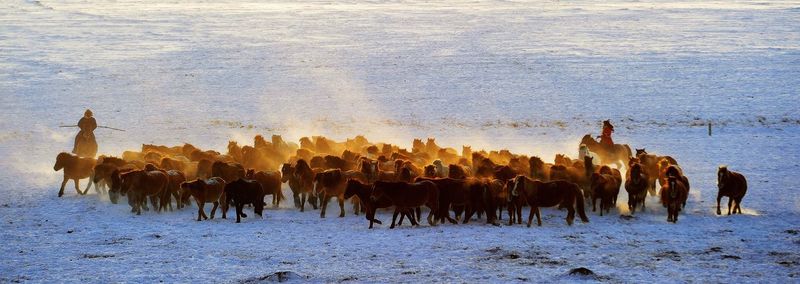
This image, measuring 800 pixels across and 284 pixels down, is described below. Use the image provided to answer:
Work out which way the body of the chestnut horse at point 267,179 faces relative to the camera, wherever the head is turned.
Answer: to the viewer's left

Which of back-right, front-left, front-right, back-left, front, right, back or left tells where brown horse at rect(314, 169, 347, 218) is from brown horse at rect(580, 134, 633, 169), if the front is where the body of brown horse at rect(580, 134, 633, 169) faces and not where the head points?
front-left

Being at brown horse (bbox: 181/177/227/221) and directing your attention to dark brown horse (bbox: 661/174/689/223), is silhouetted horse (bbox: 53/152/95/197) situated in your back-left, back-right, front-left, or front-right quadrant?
back-left

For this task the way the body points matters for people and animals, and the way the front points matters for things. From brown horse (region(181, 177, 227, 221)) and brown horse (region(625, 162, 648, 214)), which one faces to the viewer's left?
brown horse (region(181, 177, 227, 221))

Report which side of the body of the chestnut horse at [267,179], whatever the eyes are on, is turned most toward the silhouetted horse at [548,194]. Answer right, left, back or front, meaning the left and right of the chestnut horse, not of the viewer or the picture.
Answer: back

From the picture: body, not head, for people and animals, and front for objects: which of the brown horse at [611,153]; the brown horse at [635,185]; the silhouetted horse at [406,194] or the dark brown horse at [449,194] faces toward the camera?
the brown horse at [635,185]

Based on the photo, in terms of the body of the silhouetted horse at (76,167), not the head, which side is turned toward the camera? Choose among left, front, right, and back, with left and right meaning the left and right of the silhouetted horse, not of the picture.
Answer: left

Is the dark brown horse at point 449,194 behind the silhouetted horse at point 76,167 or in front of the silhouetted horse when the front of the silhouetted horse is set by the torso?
behind

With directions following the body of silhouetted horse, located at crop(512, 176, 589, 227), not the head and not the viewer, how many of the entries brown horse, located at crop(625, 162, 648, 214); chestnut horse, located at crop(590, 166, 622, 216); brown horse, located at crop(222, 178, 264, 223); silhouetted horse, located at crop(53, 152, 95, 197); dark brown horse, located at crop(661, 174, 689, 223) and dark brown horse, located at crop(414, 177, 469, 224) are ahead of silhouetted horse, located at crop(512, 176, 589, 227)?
3

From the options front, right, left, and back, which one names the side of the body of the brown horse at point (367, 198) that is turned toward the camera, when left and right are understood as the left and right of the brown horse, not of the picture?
left

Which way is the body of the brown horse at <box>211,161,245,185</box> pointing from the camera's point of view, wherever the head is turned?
to the viewer's left

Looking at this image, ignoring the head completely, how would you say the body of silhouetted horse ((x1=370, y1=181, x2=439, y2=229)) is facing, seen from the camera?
to the viewer's left

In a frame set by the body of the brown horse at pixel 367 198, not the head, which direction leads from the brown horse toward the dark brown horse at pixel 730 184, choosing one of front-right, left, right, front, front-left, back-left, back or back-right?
back

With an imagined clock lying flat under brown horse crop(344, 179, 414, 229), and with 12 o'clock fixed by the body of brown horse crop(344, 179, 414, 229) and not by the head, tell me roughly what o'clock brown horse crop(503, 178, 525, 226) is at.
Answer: brown horse crop(503, 178, 525, 226) is roughly at 6 o'clock from brown horse crop(344, 179, 414, 229).

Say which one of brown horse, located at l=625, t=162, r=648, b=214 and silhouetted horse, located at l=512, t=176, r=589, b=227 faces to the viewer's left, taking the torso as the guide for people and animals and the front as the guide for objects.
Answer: the silhouetted horse

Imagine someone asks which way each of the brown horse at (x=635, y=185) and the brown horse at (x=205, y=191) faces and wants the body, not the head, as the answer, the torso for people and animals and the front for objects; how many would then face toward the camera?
1
